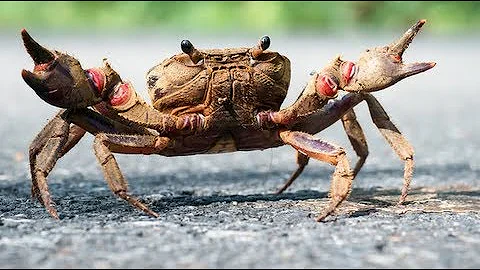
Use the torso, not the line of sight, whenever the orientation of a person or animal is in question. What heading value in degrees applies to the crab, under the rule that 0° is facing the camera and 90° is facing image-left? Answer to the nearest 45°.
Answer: approximately 0°
